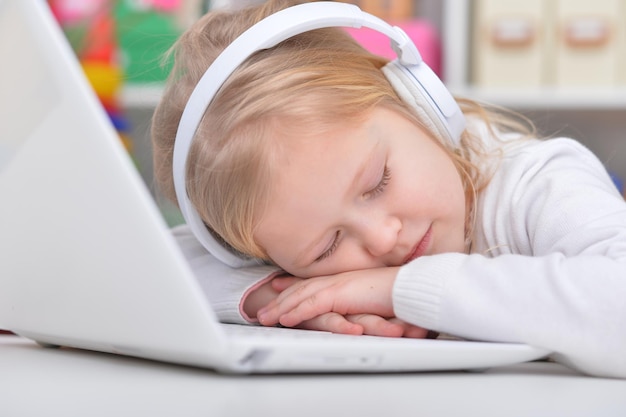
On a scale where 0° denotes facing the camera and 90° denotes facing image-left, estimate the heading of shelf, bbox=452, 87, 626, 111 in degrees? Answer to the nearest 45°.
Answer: approximately 0°

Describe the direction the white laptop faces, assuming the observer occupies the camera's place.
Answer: facing away from the viewer and to the right of the viewer

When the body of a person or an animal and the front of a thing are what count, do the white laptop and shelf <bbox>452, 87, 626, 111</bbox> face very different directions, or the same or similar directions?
very different directions

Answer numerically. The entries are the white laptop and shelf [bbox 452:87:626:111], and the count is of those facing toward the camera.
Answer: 1

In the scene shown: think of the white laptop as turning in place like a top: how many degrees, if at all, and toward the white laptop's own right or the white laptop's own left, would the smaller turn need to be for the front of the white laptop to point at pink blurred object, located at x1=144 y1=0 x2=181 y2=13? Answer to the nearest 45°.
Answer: approximately 45° to the white laptop's own left

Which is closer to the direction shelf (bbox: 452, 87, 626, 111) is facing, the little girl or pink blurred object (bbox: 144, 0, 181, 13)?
the little girl

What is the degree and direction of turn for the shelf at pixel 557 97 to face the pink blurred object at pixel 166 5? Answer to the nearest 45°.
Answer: approximately 90° to its right

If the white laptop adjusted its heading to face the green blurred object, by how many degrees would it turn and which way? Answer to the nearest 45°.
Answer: approximately 45° to its left
